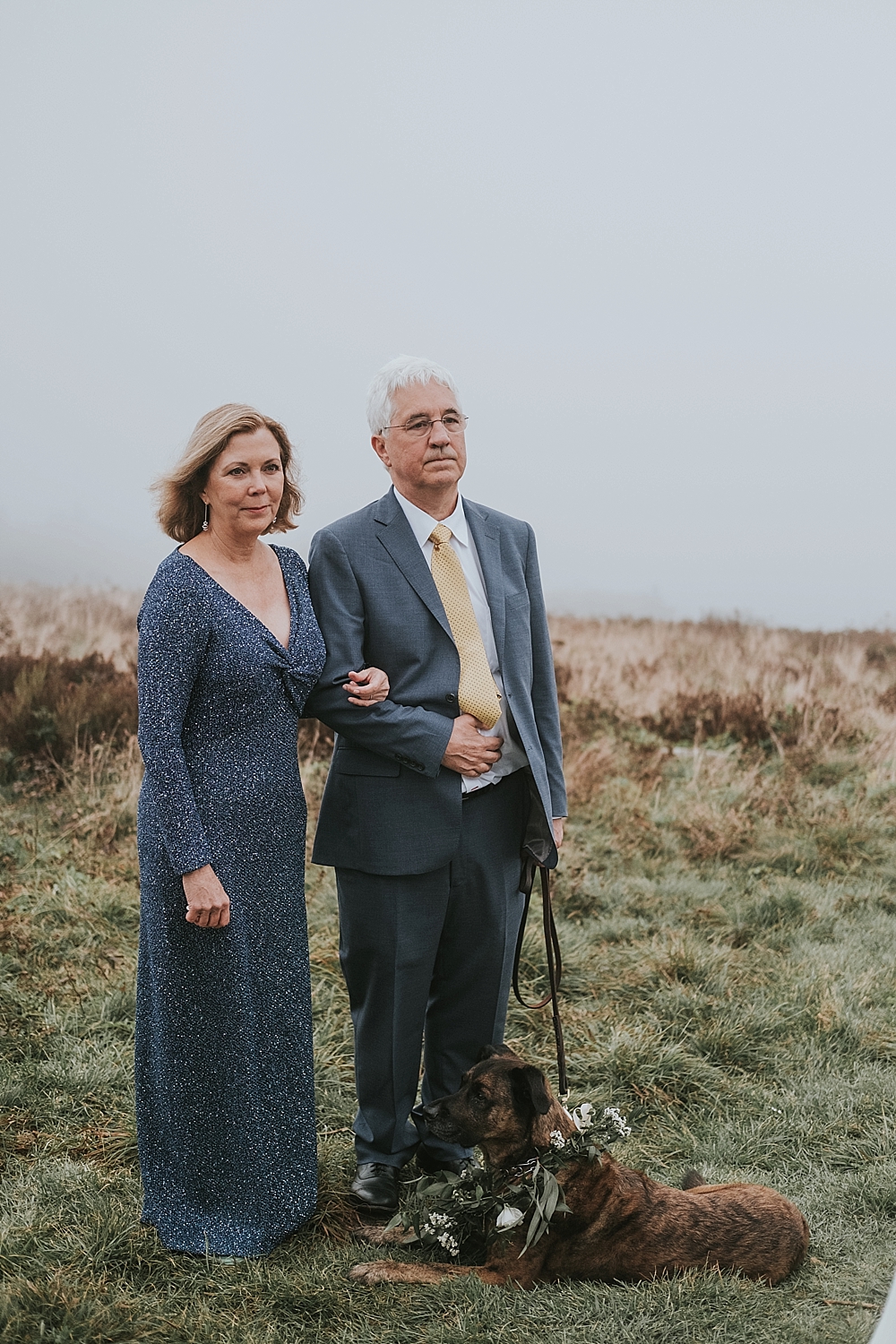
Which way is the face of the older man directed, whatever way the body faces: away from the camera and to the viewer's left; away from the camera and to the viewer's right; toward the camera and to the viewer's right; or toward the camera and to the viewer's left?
toward the camera and to the viewer's right

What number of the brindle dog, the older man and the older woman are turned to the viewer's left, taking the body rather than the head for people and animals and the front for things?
1

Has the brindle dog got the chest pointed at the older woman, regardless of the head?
yes

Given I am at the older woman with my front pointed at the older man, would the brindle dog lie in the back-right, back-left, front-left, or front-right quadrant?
front-right

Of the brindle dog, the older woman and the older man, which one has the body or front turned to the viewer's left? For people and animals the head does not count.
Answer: the brindle dog

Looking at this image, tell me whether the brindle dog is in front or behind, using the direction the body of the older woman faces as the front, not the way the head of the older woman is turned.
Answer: in front

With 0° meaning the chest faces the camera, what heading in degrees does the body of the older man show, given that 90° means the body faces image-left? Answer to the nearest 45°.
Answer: approximately 315°

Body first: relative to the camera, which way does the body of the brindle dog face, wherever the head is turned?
to the viewer's left

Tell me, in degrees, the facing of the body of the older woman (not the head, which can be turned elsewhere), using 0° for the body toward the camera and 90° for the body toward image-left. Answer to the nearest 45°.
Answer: approximately 315°
